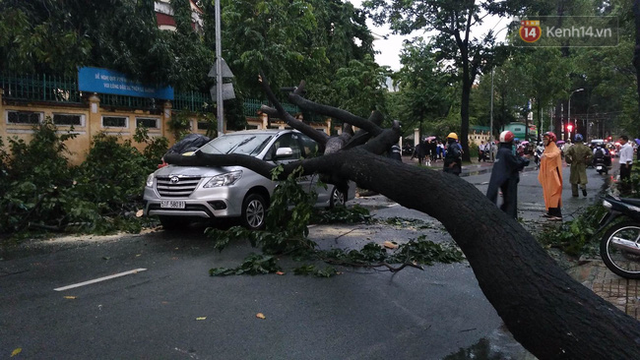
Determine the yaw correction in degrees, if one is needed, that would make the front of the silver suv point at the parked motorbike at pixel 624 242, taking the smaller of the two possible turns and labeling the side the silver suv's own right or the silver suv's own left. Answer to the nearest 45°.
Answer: approximately 90° to the silver suv's own left
